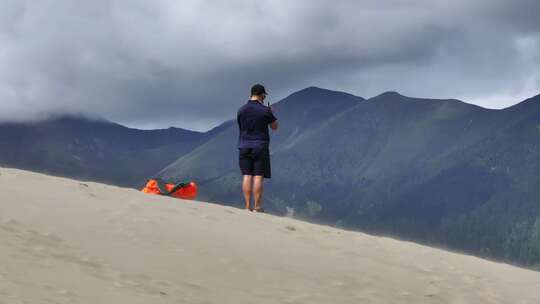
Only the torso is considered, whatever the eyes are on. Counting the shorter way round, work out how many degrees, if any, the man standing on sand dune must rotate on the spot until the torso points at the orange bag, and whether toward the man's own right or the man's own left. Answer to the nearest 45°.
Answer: approximately 90° to the man's own left

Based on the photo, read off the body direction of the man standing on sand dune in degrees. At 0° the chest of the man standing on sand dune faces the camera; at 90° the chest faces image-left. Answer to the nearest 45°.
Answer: approximately 225°
